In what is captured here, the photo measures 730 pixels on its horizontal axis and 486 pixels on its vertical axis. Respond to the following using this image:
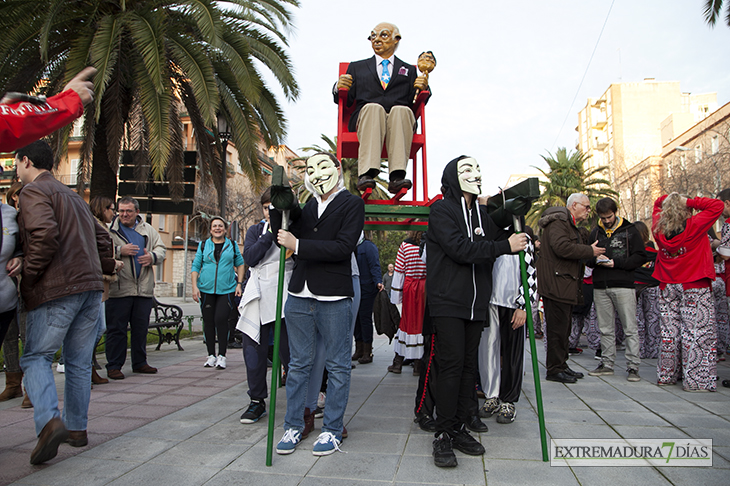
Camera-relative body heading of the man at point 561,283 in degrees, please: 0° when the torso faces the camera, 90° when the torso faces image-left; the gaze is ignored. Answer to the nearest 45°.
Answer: approximately 270°

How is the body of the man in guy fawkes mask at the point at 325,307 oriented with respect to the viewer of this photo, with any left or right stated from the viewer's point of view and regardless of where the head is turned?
facing the viewer and to the left of the viewer

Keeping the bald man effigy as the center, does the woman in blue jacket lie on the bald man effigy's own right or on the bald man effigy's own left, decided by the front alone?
on the bald man effigy's own right

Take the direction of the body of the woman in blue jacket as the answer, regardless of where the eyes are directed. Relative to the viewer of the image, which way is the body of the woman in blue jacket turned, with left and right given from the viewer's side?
facing the viewer

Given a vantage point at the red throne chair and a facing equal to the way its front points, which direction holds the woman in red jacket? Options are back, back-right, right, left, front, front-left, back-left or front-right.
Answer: left

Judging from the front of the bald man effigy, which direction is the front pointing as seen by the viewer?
toward the camera

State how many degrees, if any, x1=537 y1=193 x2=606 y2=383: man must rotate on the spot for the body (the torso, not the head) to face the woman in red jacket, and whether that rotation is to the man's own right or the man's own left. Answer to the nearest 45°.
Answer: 0° — they already face them

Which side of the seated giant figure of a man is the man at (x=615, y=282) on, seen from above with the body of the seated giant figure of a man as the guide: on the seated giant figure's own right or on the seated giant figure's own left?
on the seated giant figure's own left

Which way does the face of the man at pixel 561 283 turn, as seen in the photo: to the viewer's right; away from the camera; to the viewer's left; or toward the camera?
to the viewer's right

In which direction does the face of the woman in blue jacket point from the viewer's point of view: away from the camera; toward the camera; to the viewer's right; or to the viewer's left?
toward the camera

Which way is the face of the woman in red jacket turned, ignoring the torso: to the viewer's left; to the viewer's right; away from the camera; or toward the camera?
away from the camera

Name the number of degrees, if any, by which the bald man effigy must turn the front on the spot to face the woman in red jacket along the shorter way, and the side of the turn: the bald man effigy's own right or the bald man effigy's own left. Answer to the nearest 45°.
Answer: approximately 90° to the bald man effigy's own left

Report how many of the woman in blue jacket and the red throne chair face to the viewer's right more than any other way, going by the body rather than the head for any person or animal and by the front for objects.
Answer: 0

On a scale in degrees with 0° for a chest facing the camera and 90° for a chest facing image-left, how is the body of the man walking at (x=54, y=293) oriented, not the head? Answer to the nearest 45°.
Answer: approximately 135°
